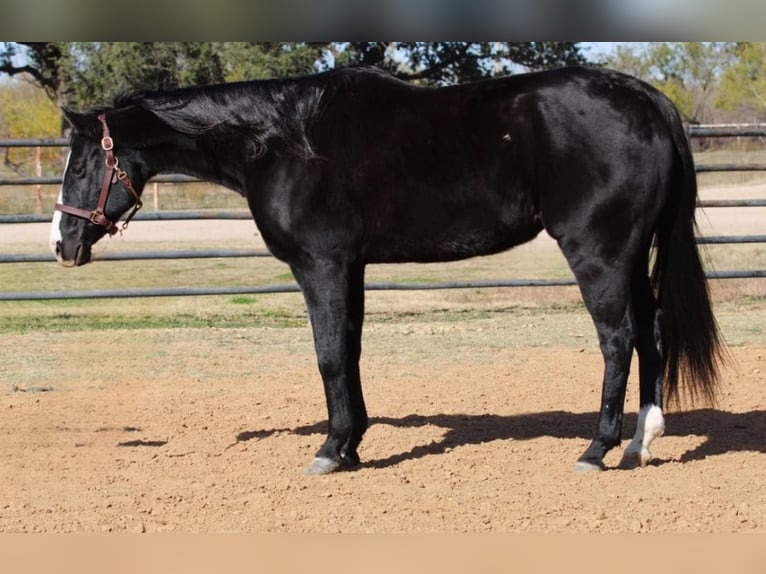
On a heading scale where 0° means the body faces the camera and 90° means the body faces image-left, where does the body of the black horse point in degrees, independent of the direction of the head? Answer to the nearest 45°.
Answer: approximately 90°

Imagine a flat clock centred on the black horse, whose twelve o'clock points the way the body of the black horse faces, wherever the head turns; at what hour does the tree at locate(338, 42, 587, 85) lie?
The tree is roughly at 3 o'clock from the black horse.
